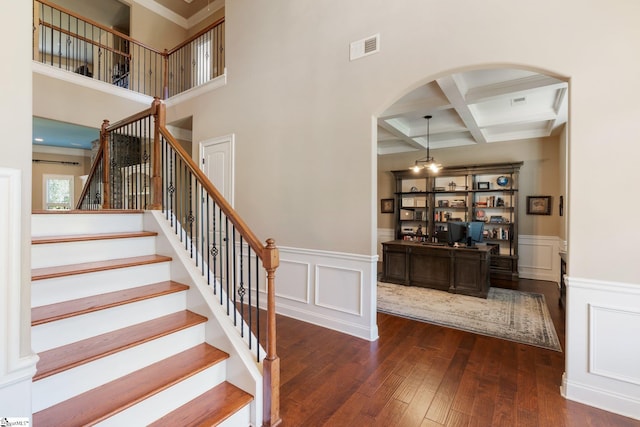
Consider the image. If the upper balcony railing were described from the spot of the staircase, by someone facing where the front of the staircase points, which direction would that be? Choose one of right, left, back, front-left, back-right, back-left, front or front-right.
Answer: back-left

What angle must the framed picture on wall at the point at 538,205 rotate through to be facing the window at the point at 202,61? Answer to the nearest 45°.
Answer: approximately 45° to its right

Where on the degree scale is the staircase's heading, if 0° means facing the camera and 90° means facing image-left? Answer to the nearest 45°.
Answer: approximately 315°

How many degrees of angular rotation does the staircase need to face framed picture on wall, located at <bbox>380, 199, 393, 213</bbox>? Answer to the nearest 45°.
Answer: approximately 90° to its left

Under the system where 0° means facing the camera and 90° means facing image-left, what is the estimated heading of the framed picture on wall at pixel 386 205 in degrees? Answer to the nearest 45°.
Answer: approximately 0°

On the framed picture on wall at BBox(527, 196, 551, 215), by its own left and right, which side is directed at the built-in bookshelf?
right

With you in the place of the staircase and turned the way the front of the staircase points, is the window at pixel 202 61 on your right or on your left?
on your left

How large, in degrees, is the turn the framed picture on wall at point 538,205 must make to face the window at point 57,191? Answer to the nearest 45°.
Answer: approximately 45° to its right

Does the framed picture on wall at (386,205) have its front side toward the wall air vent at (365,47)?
yes

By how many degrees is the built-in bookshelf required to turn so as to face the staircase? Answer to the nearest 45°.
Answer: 0° — it already faces it

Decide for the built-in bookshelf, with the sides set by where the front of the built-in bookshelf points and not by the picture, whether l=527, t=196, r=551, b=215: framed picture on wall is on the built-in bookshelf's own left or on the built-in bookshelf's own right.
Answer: on the built-in bookshelf's own left

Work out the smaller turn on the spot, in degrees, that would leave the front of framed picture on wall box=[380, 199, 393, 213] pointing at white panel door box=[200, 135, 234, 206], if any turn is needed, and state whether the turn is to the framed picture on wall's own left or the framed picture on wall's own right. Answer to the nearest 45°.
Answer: approximately 45° to the framed picture on wall's own right
